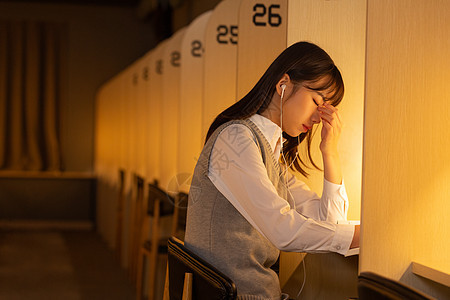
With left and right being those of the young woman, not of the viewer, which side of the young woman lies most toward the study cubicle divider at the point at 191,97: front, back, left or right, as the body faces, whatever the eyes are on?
left

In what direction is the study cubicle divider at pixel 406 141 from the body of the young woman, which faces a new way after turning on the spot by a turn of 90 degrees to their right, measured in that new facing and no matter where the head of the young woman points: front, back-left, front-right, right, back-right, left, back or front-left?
left

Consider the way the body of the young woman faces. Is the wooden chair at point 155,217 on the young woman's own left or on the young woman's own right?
on the young woman's own left

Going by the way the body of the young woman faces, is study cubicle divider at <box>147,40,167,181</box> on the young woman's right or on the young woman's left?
on the young woman's left

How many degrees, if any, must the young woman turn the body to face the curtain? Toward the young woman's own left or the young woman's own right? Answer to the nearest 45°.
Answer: approximately 135° to the young woman's own left

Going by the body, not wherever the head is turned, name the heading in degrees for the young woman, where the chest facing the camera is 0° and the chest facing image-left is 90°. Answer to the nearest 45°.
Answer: approximately 270°
